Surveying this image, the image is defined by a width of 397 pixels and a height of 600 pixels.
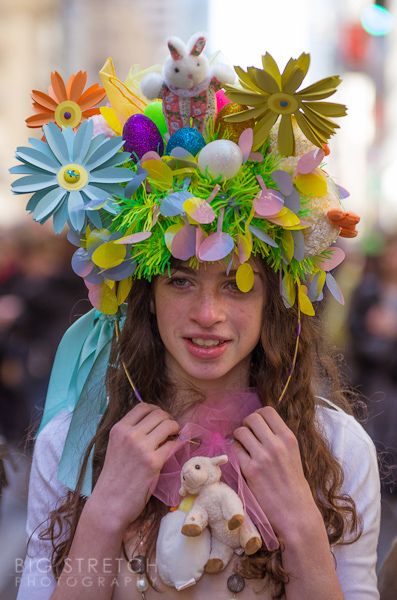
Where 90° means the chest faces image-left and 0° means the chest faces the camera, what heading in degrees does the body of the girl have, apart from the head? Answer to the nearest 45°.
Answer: approximately 0°

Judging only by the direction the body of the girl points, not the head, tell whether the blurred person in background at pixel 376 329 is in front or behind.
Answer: behind

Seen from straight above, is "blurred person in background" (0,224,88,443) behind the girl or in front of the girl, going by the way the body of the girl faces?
behind
